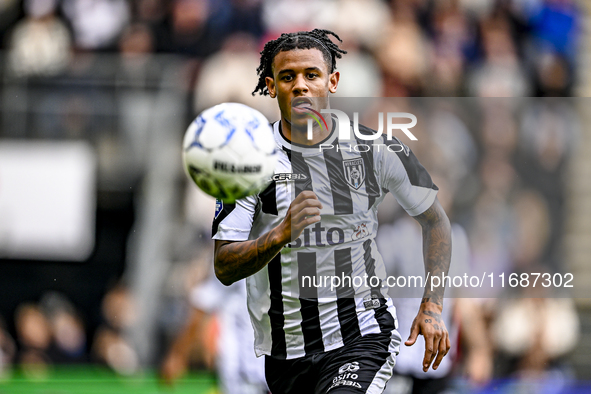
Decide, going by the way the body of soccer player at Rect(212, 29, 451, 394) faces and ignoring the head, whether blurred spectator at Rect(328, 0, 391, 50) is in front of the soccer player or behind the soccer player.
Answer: behind

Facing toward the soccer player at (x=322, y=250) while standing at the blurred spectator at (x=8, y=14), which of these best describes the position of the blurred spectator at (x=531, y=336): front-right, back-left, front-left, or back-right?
front-left

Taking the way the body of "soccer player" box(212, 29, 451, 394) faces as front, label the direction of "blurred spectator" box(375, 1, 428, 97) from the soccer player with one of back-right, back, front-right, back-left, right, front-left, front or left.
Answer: back

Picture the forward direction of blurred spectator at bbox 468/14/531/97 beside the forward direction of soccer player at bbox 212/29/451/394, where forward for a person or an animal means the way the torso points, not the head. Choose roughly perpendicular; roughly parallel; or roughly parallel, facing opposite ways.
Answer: roughly parallel

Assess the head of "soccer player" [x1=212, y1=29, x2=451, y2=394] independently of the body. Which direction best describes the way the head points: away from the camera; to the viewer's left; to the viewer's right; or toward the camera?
toward the camera

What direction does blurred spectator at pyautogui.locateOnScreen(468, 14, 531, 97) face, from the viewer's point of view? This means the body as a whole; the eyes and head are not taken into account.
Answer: toward the camera

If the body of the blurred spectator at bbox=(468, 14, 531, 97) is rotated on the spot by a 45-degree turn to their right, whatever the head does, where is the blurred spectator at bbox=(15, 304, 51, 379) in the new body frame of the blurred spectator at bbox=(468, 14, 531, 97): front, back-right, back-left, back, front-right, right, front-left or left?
front-right

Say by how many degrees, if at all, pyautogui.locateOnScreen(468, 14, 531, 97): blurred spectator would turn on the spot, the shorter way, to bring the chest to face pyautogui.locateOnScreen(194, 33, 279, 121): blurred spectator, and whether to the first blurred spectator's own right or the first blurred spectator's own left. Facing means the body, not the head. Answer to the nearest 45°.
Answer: approximately 90° to the first blurred spectator's own right

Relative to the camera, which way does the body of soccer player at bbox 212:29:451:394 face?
toward the camera
